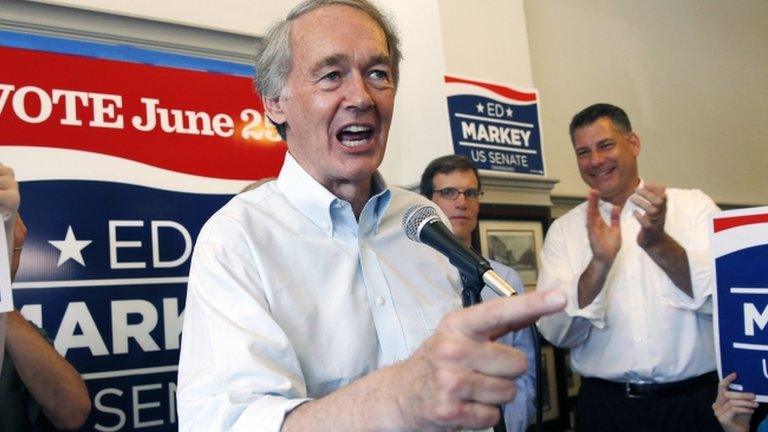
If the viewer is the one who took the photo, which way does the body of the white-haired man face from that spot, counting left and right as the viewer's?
facing the viewer and to the right of the viewer

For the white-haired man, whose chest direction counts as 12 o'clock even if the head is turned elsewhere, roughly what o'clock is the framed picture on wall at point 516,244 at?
The framed picture on wall is roughly at 8 o'clock from the white-haired man.

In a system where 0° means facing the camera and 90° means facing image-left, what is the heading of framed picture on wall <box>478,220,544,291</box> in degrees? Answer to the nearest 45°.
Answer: approximately 0°

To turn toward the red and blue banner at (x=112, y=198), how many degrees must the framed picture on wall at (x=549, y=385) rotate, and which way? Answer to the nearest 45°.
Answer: approximately 45° to its right

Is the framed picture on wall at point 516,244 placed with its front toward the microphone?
yes

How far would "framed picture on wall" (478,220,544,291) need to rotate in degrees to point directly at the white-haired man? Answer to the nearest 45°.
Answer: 0° — it already faces them

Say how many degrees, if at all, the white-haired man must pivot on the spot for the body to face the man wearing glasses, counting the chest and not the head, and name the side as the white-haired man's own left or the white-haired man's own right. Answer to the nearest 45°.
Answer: approximately 135° to the white-haired man's own left

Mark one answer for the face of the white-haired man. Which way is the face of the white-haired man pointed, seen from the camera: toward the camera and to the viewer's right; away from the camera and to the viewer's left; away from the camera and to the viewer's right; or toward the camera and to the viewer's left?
toward the camera and to the viewer's right

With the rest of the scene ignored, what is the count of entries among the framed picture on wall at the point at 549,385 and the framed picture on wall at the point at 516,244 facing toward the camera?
2

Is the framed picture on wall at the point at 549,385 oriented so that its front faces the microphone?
yes
